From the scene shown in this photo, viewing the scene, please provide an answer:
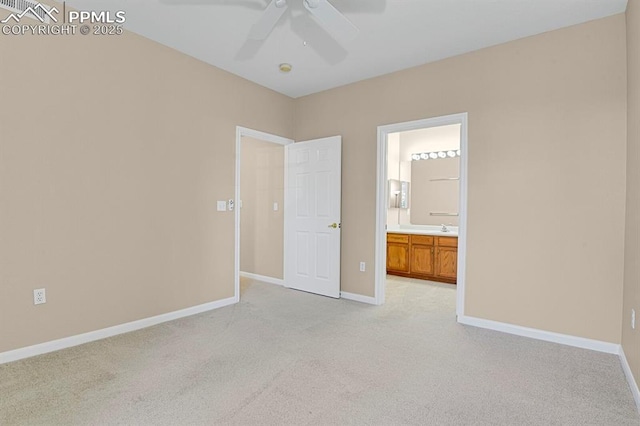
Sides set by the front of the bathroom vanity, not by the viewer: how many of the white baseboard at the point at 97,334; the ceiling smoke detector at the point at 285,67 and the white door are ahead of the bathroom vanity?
3

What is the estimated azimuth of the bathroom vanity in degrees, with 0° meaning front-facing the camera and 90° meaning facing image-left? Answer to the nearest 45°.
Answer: approximately 45°

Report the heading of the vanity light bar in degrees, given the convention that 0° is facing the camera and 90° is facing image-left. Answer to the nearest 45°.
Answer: approximately 45°

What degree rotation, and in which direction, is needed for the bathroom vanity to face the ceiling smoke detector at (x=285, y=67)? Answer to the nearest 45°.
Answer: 0° — it already faces it

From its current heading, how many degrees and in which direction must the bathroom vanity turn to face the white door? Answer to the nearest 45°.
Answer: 0° — it already faces it
